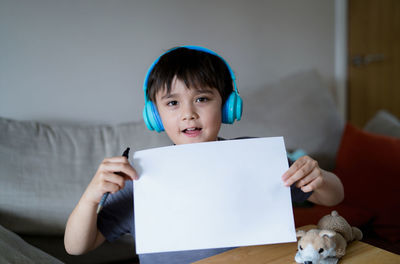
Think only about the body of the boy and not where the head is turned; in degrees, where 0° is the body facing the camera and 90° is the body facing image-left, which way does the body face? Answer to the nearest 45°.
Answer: approximately 0°
